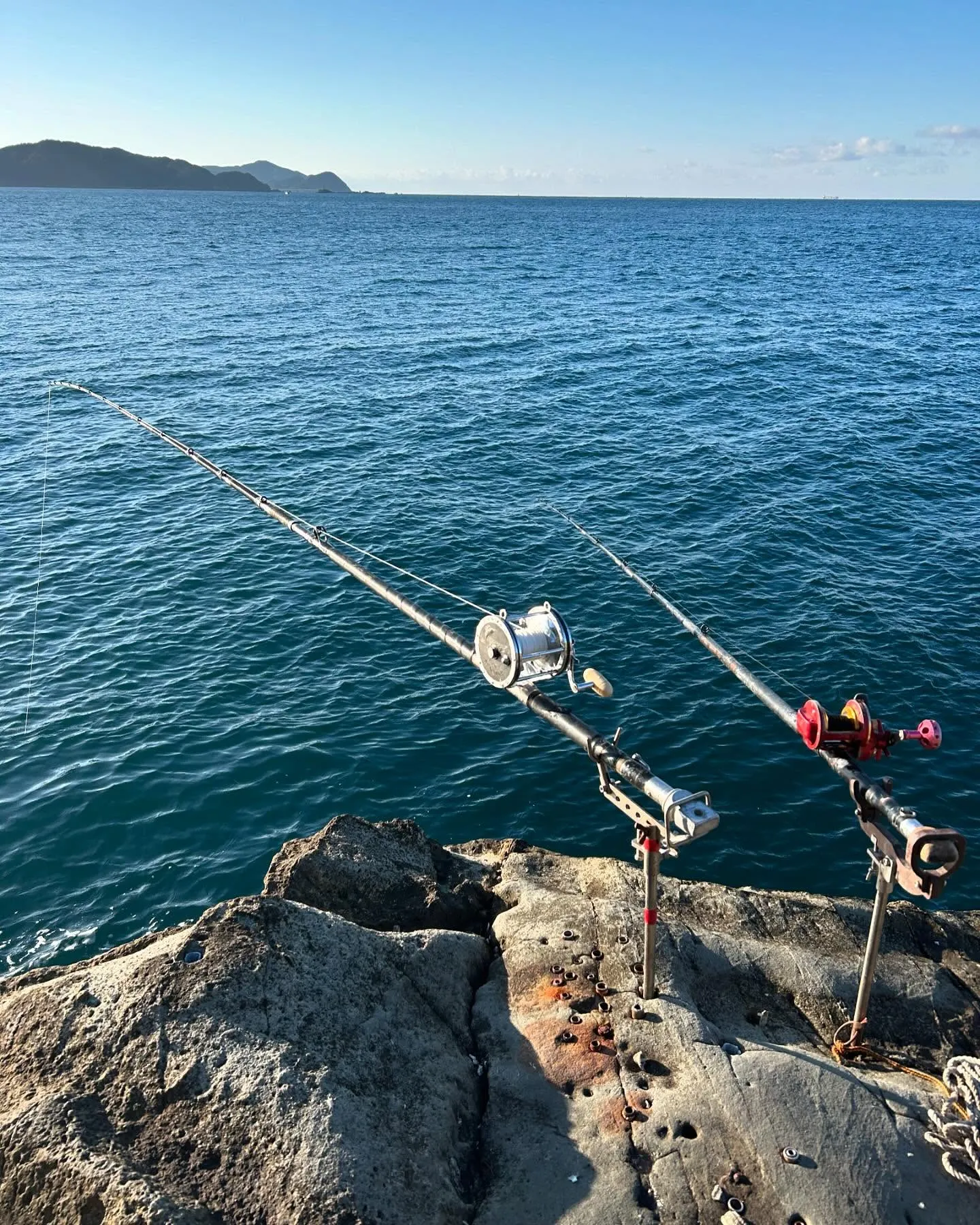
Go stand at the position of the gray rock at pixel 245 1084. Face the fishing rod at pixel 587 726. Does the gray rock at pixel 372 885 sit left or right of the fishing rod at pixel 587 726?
left

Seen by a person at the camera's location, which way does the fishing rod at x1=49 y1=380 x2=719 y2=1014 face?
facing away from the viewer and to the left of the viewer

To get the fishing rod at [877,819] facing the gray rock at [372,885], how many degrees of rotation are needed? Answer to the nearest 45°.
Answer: approximately 45° to its left

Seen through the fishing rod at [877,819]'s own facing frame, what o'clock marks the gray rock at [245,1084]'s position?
The gray rock is roughly at 9 o'clock from the fishing rod.

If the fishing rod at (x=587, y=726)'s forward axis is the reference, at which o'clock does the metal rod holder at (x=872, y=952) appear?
The metal rod holder is roughly at 5 o'clock from the fishing rod.

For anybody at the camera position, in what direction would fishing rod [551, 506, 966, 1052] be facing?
facing away from the viewer and to the left of the viewer
